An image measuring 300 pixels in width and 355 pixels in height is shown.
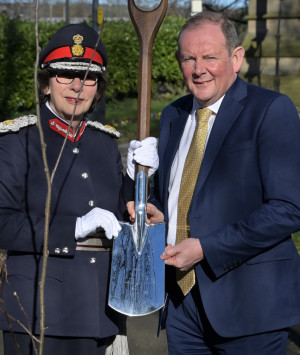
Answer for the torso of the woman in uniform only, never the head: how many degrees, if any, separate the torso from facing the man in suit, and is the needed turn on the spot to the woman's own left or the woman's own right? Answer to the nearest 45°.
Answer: approximately 45° to the woman's own left

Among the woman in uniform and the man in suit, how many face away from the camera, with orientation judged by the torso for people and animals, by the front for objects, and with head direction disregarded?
0

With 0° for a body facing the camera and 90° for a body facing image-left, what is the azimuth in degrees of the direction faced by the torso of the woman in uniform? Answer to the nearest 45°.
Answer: approximately 315°

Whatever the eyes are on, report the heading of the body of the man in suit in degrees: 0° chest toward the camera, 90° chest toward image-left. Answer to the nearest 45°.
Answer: approximately 45°

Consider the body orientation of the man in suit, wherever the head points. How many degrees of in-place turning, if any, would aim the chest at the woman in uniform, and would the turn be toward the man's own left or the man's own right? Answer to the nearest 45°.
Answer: approximately 45° to the man's own right
